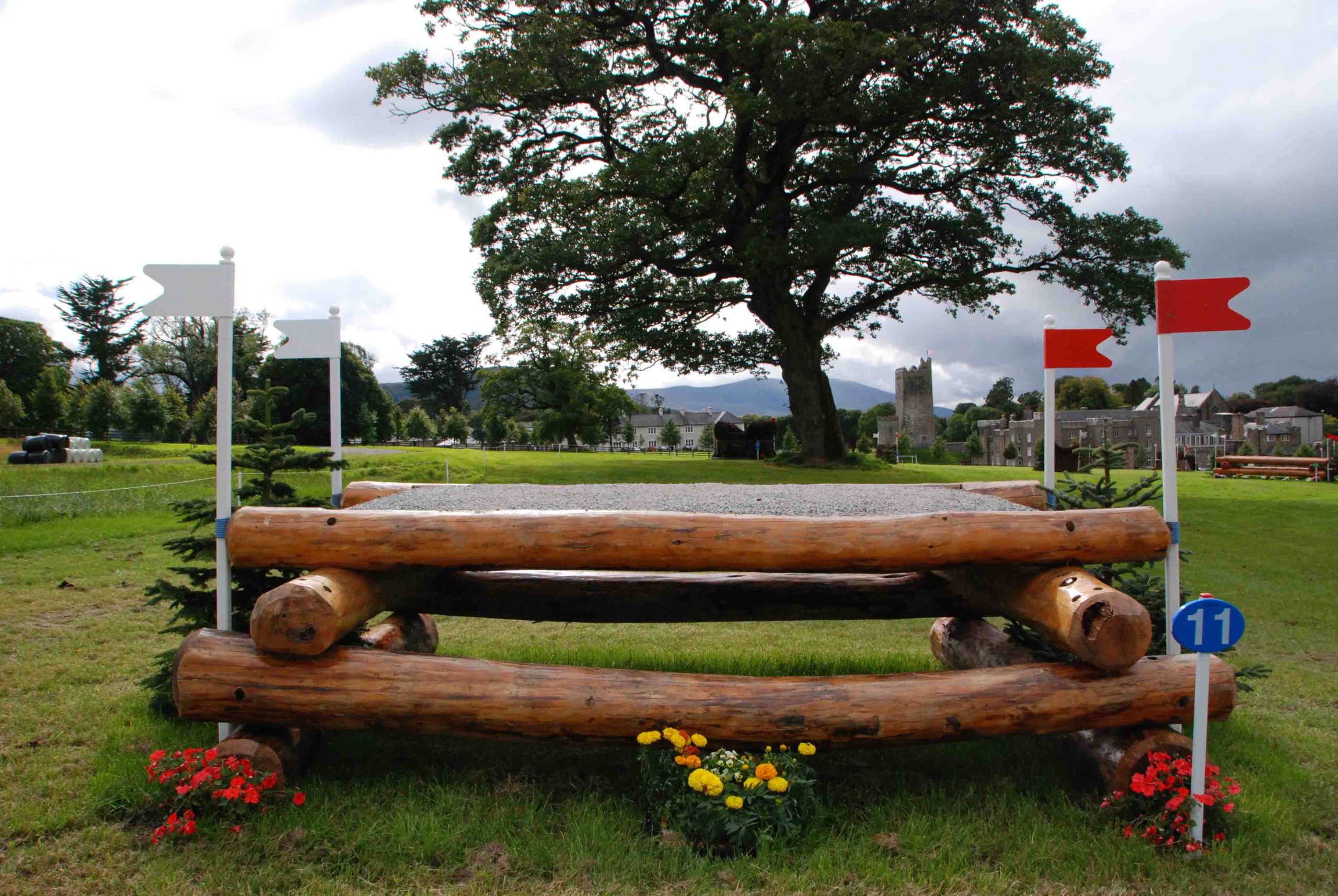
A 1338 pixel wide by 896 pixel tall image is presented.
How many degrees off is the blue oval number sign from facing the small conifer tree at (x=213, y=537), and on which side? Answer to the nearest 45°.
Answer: approximately 90° to its right

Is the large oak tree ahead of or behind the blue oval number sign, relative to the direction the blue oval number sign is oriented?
behind

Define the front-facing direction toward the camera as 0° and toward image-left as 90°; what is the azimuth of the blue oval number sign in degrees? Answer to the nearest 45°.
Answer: approximately 0°

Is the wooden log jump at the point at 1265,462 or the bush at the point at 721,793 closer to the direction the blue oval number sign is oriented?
the bush

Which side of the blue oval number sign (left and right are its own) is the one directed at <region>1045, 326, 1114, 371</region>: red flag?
back

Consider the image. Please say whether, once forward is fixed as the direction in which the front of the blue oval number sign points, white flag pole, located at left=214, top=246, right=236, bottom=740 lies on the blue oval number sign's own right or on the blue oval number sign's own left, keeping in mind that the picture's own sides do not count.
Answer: on the blue oval number sign's own right

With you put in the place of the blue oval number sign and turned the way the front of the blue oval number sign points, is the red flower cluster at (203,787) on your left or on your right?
on your right
